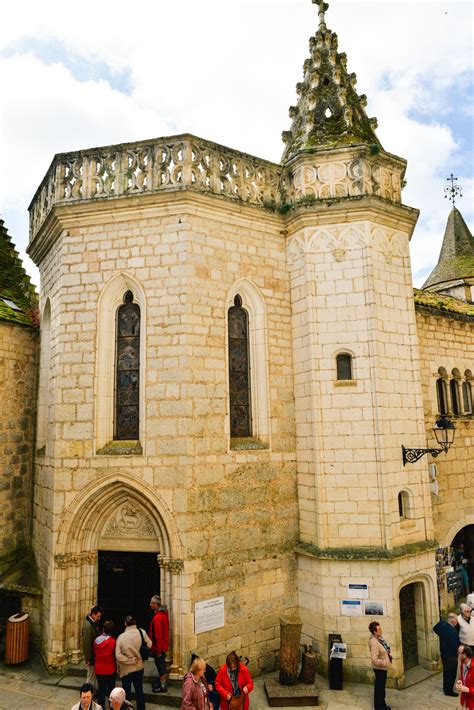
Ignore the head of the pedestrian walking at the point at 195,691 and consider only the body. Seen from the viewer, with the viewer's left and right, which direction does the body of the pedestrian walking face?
facing the viewer and to the right of the viewer

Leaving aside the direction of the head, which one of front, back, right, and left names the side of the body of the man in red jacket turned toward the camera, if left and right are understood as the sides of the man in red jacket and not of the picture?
left

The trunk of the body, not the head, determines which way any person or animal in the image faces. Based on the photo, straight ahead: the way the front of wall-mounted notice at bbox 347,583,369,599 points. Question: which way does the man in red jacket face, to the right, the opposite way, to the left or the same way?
to the right

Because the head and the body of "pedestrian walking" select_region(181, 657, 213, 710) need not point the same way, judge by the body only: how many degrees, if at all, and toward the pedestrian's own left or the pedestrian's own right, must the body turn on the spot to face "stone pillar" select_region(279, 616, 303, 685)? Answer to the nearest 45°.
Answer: approximately 90° to the pedestrian's own left

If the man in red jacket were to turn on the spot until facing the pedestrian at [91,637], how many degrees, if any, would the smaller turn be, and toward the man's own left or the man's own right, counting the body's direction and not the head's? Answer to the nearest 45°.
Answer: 0° — they already face them

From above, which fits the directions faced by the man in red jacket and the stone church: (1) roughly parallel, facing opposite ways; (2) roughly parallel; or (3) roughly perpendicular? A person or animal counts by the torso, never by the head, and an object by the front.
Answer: roughly perpendicular

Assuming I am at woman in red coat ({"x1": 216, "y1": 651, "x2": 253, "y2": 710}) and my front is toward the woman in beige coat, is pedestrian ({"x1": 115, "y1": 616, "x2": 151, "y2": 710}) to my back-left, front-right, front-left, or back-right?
back-left

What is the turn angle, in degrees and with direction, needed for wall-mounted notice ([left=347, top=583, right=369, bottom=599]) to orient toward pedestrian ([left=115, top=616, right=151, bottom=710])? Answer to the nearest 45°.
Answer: approximately 45° to its right
